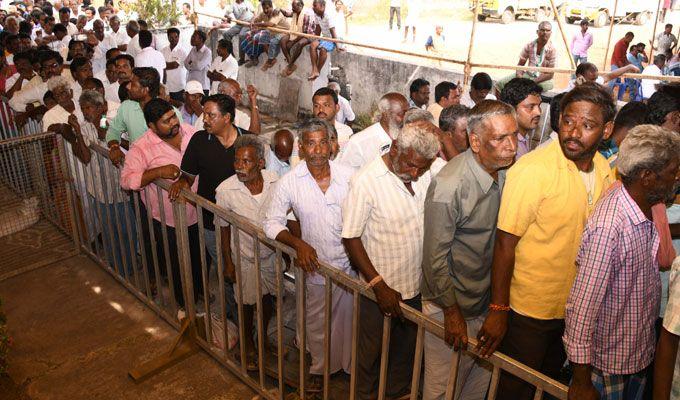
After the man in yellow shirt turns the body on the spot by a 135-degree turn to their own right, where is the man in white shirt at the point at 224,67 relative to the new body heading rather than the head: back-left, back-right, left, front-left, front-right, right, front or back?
front-right

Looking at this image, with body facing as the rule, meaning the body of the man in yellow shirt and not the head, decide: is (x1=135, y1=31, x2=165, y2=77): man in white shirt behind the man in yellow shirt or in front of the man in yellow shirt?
behind

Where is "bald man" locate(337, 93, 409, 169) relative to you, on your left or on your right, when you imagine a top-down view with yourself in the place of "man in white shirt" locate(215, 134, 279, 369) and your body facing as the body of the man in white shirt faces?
on your left

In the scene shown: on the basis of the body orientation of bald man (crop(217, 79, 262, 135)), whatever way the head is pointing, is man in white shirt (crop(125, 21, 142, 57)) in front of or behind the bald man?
behind

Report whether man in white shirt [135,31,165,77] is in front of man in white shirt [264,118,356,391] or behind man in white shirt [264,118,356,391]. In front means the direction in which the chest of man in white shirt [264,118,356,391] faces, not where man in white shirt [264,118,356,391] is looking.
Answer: behind

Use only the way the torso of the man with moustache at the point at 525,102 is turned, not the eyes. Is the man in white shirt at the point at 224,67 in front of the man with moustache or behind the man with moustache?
behind

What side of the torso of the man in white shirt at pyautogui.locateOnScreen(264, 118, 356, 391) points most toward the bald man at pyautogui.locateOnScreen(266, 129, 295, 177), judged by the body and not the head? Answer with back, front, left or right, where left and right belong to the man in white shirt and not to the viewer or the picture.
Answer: back

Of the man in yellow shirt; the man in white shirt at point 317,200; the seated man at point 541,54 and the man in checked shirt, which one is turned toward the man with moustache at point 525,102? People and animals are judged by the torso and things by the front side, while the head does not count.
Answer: the seated man

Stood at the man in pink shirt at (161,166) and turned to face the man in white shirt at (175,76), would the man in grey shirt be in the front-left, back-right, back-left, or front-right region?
back-right

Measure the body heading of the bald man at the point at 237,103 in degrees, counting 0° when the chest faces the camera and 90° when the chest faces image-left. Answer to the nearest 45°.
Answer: approximately 315°

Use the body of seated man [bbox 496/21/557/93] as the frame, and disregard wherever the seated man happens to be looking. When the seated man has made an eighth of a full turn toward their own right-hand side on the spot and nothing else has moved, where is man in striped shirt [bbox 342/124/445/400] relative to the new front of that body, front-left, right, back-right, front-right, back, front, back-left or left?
front-left
